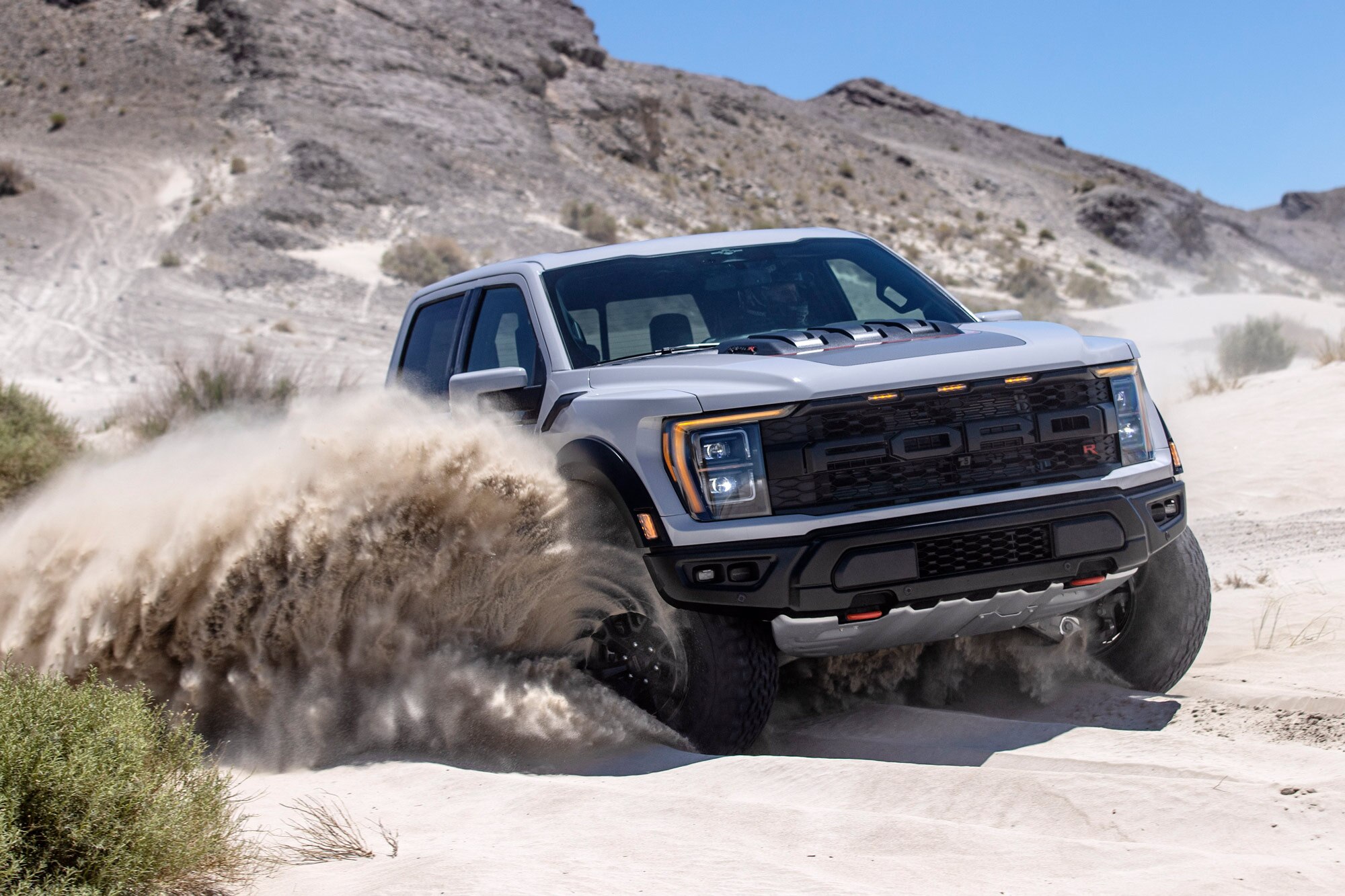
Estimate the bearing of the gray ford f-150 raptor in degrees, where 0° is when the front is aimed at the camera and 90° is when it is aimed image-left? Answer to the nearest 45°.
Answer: approximately 315°

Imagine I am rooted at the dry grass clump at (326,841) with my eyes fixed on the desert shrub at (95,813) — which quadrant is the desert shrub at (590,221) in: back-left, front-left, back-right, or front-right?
back-right

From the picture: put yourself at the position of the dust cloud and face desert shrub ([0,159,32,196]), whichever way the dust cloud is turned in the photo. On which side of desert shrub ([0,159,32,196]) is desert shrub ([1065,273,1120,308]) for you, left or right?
right

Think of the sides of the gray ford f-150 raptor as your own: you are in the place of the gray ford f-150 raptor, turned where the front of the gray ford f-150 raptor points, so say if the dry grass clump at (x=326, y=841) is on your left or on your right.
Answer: on your right

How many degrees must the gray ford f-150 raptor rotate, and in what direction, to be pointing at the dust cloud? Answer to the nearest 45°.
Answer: approximately 135° to its right

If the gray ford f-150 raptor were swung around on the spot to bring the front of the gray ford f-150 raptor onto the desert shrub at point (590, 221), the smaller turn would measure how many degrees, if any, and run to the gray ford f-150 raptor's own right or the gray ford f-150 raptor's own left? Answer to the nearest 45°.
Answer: approximately 135° to the gray ford f-150 raptor's own left

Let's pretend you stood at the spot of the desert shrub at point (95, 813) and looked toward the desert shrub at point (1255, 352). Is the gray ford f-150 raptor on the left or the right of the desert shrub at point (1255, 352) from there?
right

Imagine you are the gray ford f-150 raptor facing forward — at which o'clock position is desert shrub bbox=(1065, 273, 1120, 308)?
The desert shrub is roughly at 8 o'clock from the gray ford f-150 raptor.

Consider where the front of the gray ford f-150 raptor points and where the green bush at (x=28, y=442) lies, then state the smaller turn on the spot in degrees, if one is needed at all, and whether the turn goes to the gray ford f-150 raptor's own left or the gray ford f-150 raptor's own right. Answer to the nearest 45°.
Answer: approximately 180°

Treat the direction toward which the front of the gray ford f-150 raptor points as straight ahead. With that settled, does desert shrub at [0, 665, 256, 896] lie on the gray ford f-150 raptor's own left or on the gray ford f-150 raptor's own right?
on the gray ford f-150 raptor's own right
